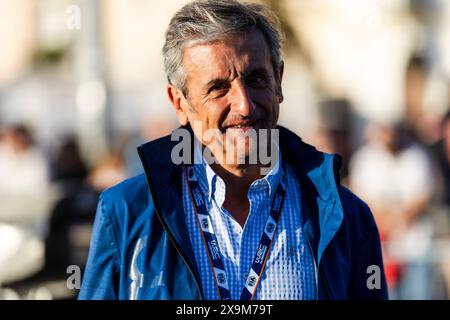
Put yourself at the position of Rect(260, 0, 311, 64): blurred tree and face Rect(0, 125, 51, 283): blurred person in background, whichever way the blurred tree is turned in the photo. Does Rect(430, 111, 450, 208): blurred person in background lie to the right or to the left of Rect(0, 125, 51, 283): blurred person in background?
left

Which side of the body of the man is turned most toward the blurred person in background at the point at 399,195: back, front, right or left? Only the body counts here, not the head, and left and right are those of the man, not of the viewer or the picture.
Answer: back

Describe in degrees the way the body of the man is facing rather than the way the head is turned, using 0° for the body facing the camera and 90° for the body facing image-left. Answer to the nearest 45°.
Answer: approximately 0°

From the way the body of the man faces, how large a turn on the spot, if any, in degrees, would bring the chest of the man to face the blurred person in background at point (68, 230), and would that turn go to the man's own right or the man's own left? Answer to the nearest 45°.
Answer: approximately 180°

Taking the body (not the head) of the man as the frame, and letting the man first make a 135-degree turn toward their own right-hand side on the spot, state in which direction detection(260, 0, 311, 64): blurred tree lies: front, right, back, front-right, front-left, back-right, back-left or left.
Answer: front-right
